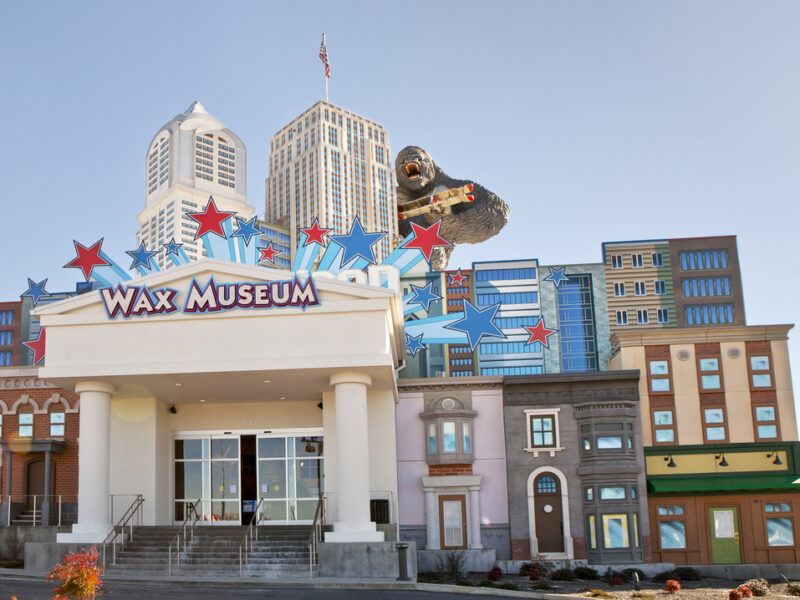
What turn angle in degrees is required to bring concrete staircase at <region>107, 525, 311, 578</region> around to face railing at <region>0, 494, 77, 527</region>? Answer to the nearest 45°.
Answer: approximately 135° to its right

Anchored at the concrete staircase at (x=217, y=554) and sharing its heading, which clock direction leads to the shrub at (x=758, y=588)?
The shrub is roughly at 10 o'clock from the concrete staircase.

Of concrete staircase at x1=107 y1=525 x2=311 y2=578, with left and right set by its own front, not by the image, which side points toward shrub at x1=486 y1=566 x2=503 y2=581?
left

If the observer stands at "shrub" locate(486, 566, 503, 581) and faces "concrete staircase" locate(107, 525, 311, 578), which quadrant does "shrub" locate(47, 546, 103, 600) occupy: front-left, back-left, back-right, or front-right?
front-left

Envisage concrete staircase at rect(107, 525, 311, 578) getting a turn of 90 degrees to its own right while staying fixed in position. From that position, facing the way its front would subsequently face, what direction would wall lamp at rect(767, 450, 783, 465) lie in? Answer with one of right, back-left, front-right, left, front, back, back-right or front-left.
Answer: back

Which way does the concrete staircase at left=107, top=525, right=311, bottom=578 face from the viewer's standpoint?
toward the camera

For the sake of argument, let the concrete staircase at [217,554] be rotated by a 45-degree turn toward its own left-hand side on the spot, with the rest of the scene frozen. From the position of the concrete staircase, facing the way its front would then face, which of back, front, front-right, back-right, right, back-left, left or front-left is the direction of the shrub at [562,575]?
front-left

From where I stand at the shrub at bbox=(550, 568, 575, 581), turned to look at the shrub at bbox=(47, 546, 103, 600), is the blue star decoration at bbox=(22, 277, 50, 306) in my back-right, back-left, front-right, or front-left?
front-right

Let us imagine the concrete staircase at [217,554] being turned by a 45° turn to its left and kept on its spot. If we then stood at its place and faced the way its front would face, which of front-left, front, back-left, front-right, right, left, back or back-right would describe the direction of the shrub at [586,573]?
front-left
